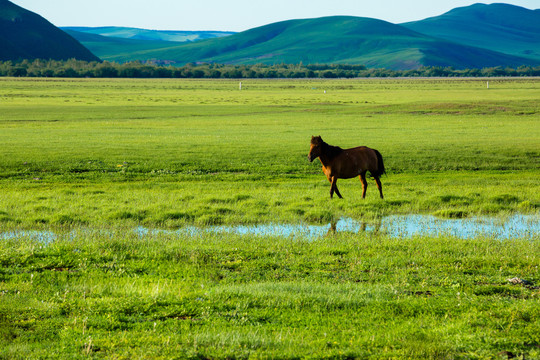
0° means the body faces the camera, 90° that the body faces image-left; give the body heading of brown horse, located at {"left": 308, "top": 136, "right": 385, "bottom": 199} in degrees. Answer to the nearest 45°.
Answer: approximately 90°
